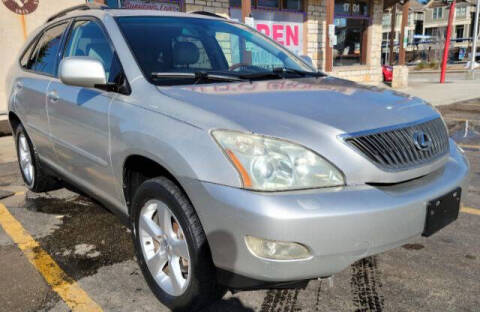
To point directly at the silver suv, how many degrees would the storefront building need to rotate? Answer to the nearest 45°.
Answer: approximately 45° to its right

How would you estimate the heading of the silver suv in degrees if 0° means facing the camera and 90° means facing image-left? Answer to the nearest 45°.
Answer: approximately 315°

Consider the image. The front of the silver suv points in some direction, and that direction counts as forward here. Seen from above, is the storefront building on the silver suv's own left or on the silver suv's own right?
on the silver suv's own left

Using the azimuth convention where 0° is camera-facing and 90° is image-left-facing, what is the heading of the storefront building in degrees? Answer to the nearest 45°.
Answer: approximately 315°
